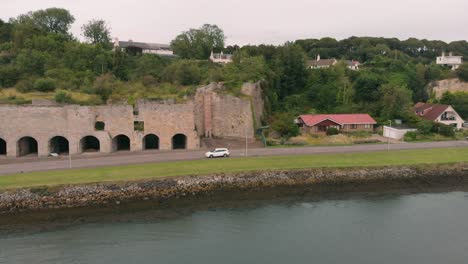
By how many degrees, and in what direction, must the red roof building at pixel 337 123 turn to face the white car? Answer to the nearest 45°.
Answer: approximately 45° to its right

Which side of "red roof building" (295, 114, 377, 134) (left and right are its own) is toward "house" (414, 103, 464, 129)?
left

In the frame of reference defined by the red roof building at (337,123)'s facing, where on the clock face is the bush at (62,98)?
The bush is roughly at 2 o'clock from the red roof building.

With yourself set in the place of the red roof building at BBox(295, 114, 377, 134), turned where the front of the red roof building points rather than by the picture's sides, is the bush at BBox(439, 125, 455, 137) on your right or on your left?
on your left

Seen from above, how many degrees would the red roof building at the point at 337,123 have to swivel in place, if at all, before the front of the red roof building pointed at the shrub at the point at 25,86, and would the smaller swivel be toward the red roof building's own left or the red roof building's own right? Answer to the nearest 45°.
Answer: approximately 90° to the red roof building's own right

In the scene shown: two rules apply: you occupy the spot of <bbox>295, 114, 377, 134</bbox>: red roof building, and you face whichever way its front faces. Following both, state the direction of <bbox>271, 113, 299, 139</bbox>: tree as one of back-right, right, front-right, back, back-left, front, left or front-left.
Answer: front-right

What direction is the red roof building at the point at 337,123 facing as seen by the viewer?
toward the camera

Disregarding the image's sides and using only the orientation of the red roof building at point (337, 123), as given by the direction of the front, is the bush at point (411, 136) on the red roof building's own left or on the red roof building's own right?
on the red roof building's own left

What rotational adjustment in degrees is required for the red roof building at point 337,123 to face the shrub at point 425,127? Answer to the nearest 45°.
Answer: approximately 90° to its left
